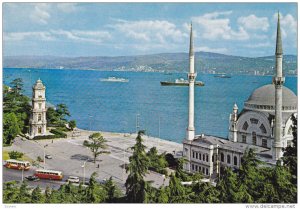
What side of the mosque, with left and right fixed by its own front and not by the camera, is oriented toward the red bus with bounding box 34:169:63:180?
front

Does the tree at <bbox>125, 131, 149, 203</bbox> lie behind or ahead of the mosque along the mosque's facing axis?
ahead

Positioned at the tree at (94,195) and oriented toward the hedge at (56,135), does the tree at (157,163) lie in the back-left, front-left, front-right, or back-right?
front-right

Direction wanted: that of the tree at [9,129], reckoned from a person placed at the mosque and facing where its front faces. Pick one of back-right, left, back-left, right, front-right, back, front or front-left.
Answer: front-right

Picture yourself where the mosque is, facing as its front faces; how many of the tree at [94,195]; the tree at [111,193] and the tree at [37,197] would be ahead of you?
3

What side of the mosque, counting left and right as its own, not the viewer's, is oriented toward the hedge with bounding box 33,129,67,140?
right

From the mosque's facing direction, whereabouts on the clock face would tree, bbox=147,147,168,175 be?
The tree is roughly at 1 o'clock from the mosque.

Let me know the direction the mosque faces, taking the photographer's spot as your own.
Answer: facing the viewer and to the left of the viewer

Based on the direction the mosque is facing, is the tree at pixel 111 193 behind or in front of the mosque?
in front

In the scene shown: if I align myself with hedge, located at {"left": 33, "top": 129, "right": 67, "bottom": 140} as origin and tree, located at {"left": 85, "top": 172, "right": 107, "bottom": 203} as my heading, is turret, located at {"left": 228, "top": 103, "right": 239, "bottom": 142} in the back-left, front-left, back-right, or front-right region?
front-left
